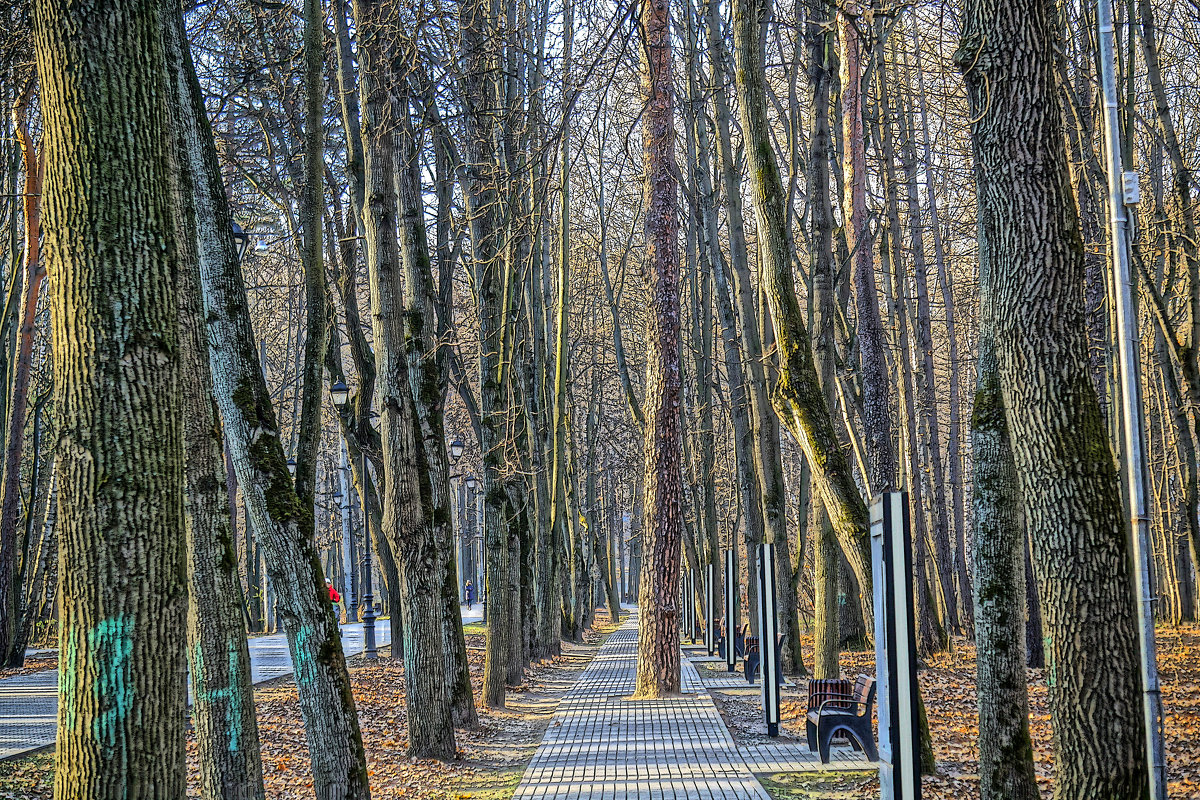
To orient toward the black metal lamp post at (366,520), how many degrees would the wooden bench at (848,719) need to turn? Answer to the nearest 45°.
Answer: approximately 45° to its right

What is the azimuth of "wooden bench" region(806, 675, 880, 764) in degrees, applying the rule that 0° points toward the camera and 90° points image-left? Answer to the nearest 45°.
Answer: approximately 90°

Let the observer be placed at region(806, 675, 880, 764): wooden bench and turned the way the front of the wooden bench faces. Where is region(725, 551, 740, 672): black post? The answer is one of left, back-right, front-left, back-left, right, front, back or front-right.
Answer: right

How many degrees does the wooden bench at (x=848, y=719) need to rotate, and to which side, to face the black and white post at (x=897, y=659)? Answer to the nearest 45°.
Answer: approximately 90° to its left

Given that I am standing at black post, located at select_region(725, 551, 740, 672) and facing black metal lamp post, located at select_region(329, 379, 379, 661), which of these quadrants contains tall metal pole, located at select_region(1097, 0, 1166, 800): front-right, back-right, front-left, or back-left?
back-left

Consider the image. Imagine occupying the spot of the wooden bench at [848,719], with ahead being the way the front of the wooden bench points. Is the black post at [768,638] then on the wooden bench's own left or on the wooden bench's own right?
on the wooden bench's own right
